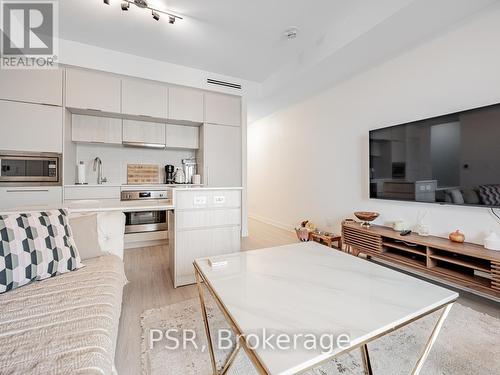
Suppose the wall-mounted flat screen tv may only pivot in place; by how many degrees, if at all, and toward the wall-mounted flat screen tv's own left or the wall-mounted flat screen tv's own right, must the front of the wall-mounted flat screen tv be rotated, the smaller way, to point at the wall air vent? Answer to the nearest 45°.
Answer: approximately 45° to the wall-mounted flat screen tv's own right

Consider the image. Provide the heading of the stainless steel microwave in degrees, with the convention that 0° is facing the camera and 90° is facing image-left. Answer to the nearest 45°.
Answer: approximately 0°

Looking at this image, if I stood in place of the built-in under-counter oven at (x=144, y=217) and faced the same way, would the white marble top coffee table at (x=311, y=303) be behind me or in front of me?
in front

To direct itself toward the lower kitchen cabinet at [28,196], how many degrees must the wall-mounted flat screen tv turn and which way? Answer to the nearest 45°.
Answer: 0° — it already faces it

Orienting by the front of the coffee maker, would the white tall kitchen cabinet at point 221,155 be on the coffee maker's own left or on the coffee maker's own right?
on the coffee maker's own left

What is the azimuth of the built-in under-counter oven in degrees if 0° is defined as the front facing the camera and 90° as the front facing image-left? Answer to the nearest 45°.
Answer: approximately 0°
